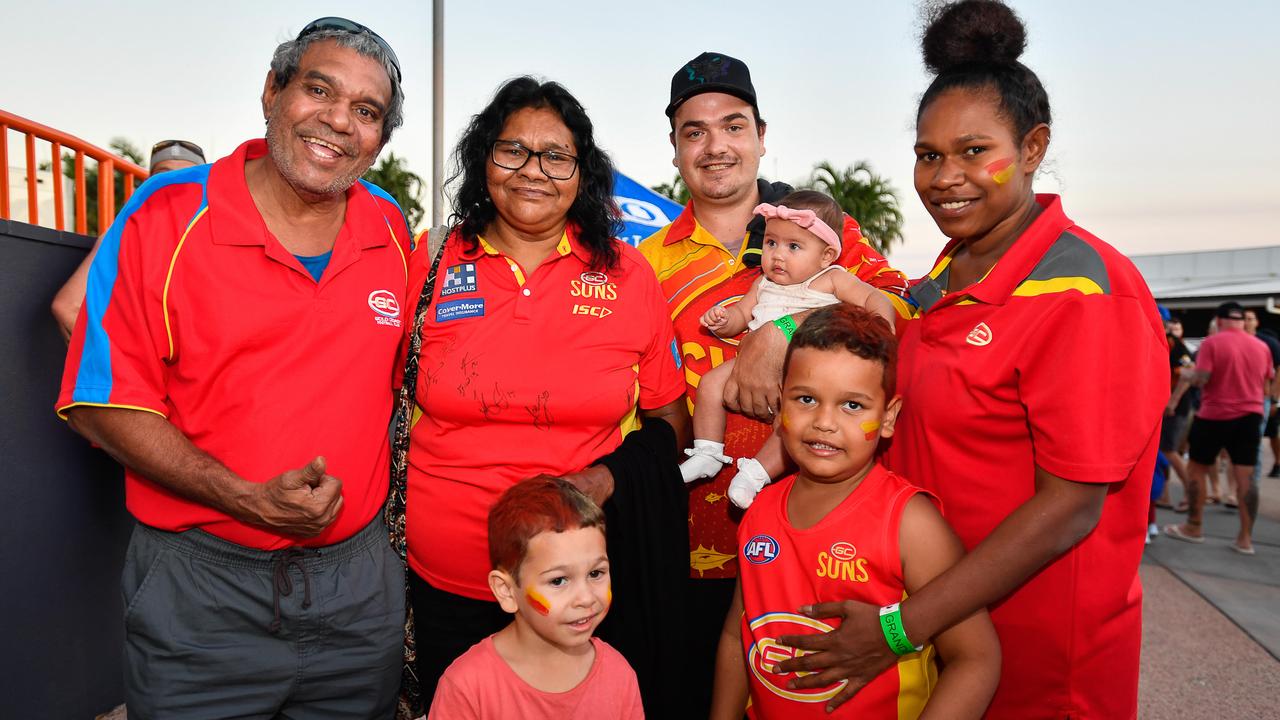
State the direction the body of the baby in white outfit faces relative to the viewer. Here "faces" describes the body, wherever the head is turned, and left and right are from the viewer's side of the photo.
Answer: facing the viewer and to the left of the viewer

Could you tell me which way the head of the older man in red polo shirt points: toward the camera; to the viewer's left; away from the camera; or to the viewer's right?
toward the camera

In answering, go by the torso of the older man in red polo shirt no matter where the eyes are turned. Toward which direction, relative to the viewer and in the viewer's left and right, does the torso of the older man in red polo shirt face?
facing the viewer and to the right of the viewer

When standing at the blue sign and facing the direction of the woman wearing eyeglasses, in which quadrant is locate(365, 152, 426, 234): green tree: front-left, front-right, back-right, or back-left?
back-right

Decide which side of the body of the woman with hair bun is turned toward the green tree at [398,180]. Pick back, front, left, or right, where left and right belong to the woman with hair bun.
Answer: right

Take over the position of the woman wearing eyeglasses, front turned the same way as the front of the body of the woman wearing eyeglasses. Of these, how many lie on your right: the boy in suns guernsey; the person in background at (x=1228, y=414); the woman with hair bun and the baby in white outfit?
0

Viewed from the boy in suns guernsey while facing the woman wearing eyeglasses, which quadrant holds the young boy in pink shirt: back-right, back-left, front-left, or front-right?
front-left

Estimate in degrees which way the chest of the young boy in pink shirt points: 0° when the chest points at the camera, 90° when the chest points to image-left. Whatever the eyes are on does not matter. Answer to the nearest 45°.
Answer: approximately 315°

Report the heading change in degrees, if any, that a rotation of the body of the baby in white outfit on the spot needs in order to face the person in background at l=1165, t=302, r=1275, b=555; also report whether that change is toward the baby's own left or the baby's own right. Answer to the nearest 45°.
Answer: approximately 180°

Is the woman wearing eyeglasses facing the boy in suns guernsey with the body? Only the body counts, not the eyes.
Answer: no

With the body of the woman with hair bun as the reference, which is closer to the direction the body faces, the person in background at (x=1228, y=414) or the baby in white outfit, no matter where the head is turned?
the baby in white outfit

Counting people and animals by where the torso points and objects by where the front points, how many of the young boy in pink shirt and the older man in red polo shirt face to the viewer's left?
0

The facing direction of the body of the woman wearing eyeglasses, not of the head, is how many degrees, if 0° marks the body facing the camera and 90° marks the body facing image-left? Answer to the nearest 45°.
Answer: approximately 0°

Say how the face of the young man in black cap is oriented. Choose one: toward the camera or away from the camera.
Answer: toward the camera

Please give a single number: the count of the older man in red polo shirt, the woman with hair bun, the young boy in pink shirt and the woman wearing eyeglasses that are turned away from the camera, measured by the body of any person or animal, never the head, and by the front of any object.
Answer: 0

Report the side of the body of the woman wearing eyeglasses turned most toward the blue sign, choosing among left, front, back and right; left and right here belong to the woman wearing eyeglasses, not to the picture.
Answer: back

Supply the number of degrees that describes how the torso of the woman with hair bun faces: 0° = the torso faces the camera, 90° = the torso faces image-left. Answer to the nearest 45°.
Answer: approximately 45°

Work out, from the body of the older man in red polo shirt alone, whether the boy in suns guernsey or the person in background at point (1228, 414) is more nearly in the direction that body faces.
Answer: the boy in suns guernsey

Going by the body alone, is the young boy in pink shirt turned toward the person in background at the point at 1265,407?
no

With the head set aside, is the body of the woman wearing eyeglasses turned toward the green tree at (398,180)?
no

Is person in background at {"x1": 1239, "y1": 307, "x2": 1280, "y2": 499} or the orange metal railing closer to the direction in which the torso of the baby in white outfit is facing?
the orange metal railing
